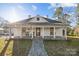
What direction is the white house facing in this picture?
toward the camera

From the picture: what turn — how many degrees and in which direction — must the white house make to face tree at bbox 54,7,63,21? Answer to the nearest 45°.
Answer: approximately 90° to its left
